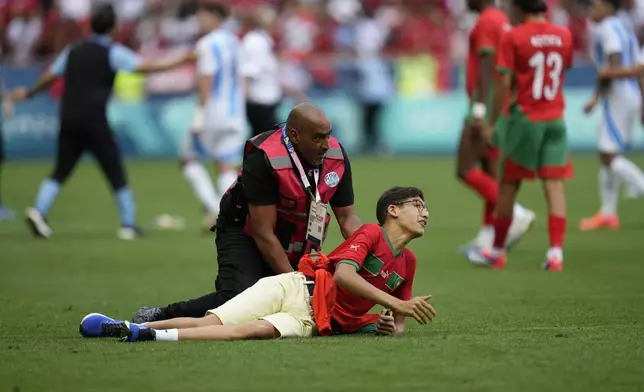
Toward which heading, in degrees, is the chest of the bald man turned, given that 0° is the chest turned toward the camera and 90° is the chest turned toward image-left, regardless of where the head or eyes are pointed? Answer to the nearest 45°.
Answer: approximately 315°
